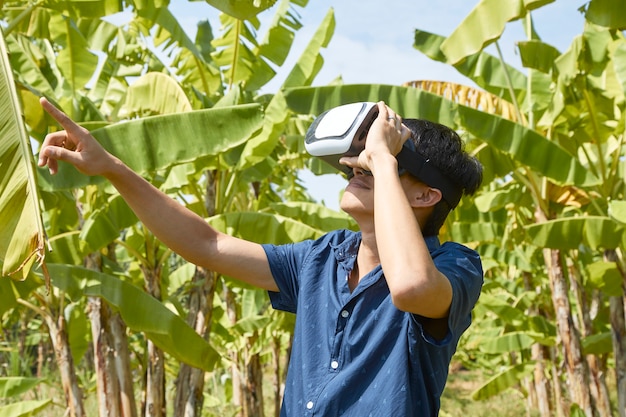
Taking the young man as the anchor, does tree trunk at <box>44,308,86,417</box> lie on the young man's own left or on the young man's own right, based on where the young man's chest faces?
on the young man's own right

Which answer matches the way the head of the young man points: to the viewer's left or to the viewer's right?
to the viewer's left

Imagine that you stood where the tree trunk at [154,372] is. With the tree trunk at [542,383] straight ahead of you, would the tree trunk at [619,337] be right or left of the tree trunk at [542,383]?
right

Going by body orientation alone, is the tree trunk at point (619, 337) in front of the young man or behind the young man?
behind

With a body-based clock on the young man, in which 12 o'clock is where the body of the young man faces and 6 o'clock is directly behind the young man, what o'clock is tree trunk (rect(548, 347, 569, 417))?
The tree trunk is roughly at 5 o'clock from the young man.

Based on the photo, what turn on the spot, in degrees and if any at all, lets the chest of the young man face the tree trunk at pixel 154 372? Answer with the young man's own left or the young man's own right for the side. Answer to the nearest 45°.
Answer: approximately 135° to the young man's own right

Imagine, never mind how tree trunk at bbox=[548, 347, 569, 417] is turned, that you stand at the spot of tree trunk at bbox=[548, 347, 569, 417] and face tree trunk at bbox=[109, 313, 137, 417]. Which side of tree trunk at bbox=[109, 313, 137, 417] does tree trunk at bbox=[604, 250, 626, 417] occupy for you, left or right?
left

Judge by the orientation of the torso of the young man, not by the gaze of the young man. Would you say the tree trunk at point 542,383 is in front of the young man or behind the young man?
behind

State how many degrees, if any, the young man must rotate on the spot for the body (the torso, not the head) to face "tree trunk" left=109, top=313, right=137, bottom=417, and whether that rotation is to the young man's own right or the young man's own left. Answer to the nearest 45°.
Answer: approximately 135° to the young man's own right
